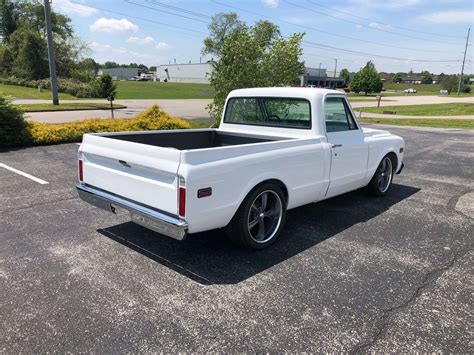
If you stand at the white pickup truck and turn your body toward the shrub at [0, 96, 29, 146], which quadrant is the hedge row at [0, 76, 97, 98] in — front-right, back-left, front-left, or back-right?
front-right

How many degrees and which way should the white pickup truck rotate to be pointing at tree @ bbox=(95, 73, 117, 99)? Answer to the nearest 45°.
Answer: approximately 45° to its left

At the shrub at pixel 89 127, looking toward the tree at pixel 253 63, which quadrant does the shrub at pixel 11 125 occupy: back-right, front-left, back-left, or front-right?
back-right

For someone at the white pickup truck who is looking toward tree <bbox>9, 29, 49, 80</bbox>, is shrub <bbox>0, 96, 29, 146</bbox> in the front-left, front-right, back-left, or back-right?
front-left

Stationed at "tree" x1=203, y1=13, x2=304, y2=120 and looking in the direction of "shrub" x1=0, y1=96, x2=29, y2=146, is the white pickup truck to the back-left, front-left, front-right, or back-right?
front-left

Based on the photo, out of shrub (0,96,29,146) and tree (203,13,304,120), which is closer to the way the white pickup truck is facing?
the tree

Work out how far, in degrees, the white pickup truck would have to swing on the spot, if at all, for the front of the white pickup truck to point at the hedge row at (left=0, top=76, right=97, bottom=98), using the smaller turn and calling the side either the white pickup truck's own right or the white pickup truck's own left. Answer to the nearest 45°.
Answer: approximately 90° to the white pickup truck's own left

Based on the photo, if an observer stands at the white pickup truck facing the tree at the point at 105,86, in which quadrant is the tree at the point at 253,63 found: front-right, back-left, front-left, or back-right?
front-right

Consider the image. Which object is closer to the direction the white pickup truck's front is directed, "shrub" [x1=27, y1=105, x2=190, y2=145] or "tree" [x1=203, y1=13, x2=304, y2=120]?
the tree

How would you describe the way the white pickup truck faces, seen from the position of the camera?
facing away from the viewer and to the right of the viewer

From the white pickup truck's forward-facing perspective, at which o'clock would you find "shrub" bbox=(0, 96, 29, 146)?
The shrub is roughly at 9 o'clock from the white pickup truck.

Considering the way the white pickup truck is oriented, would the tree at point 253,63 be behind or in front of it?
in front

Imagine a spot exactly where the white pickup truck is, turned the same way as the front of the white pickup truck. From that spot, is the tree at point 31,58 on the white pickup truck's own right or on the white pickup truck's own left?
on the white pickup truck's own left

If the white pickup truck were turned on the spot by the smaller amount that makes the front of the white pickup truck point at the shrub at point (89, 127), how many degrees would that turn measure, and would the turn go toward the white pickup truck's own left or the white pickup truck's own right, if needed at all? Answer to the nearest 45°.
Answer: approximately 90° to the white pickup truck's own left
